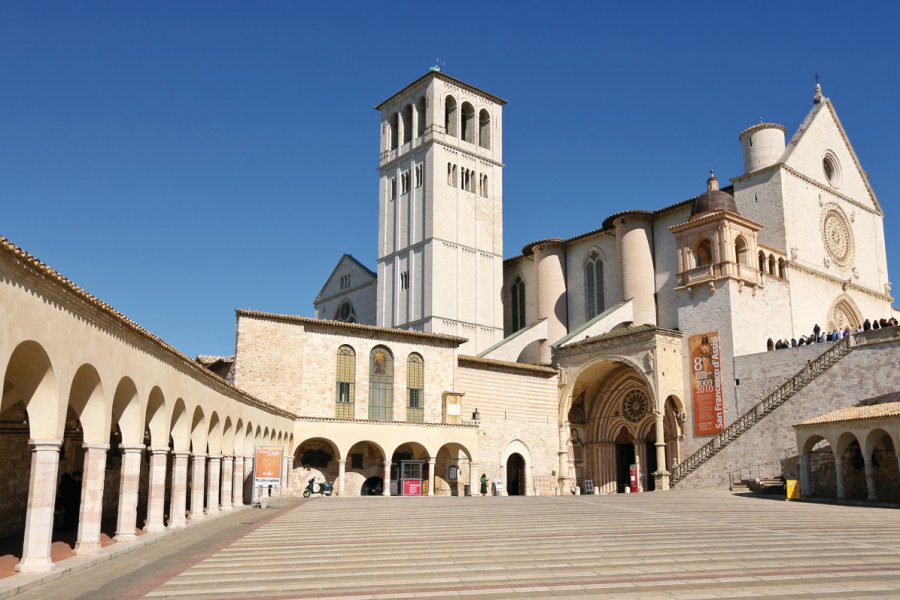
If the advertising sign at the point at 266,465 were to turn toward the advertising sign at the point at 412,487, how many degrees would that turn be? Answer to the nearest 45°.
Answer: approximately 135° to its left

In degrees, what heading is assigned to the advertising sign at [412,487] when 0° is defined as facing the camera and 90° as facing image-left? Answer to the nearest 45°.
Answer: approximately 0°

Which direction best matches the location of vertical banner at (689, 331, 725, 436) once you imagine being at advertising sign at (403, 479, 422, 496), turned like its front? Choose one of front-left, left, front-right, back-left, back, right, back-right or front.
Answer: left

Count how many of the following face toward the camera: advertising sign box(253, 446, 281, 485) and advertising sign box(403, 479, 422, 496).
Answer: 2

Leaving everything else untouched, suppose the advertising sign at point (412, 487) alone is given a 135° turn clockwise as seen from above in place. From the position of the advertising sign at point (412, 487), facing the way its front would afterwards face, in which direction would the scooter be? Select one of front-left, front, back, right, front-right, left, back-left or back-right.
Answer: front-left

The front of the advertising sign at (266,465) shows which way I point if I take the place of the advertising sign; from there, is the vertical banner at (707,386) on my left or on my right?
on my left

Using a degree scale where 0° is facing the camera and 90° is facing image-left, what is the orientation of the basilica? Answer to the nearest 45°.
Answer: approximately 315°
